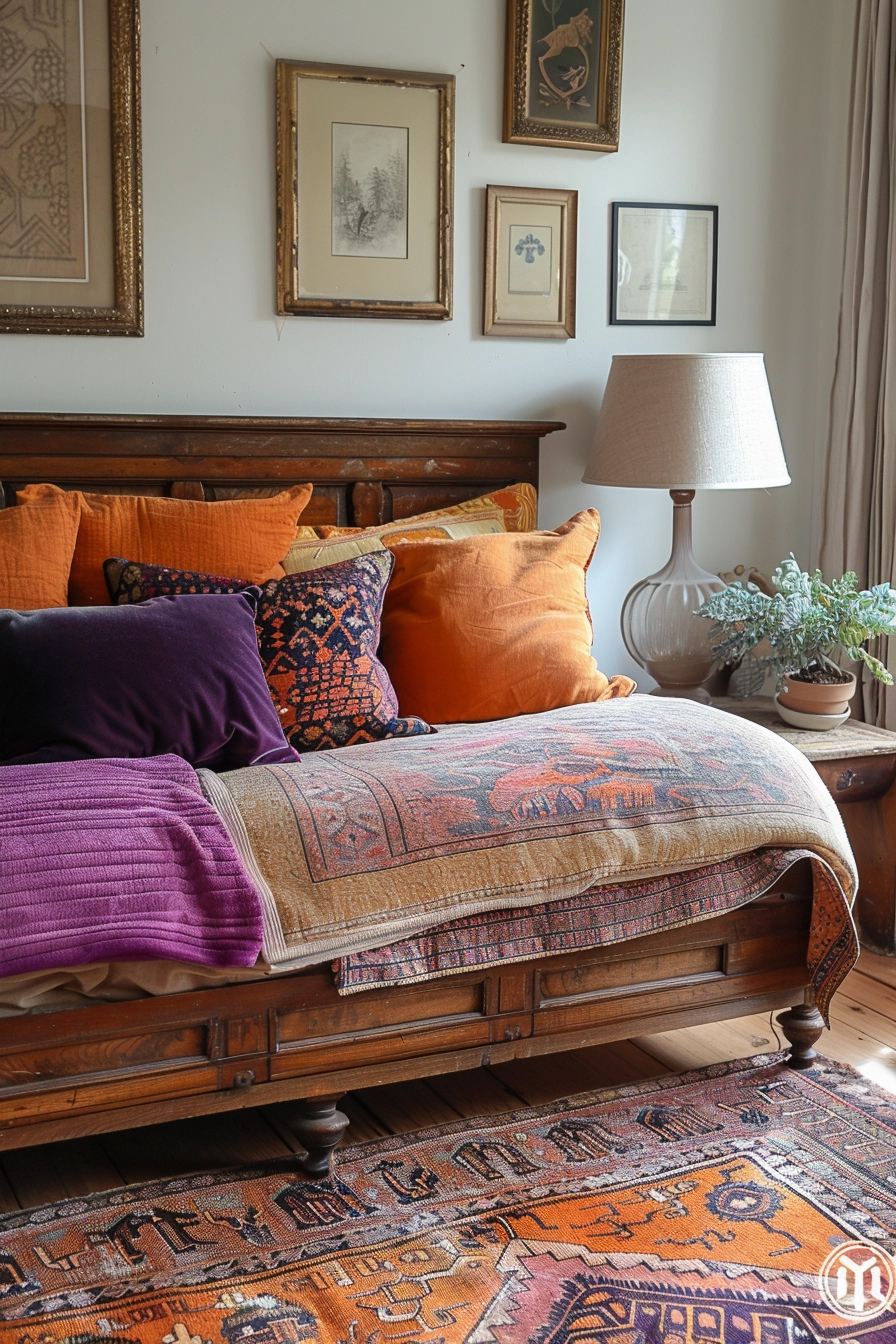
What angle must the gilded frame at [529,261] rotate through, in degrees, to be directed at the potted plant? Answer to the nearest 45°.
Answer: approximately 45° to its left

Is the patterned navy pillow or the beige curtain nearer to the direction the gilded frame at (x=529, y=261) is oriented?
the patterned navy pillow

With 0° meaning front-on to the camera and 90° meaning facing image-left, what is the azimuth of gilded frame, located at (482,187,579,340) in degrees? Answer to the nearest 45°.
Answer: approximately 0°

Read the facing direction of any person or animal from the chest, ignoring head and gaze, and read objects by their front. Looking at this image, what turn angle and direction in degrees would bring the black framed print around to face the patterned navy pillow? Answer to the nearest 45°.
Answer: approximately 45° to its right

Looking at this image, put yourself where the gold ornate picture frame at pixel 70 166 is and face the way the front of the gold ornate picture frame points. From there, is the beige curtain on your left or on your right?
on your left
